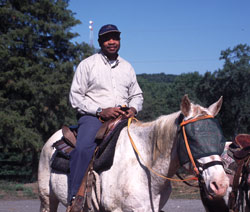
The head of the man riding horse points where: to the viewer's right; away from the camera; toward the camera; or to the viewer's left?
toward the camera

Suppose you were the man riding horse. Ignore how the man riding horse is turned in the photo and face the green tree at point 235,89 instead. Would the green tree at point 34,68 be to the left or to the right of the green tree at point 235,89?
left

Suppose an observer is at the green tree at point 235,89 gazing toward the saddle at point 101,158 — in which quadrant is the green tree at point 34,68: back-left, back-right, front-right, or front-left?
front-right

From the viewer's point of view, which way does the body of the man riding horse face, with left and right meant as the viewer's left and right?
facing the viewer and to the right of the viewer

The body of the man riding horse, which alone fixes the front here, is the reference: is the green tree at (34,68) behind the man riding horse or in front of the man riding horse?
behind
